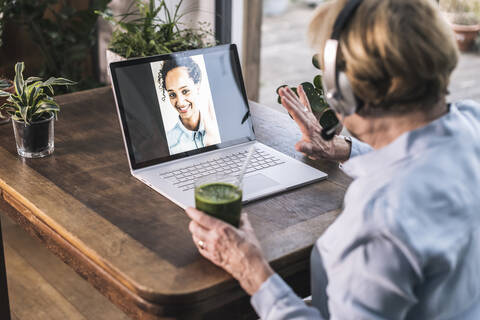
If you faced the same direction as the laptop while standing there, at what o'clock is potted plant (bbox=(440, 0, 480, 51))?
The potted plant is roughly at 9 o'clock from the laptop.

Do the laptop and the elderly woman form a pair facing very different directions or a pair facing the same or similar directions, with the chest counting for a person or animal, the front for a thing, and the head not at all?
very different directions

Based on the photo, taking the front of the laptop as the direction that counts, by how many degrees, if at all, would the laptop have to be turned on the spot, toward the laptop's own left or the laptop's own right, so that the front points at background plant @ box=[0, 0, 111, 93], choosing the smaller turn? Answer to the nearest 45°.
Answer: approximately 180°

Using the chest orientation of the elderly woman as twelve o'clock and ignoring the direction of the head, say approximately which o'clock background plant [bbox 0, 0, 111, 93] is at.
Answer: The background plant is roughly at 12 o'clock from the elderly woman.

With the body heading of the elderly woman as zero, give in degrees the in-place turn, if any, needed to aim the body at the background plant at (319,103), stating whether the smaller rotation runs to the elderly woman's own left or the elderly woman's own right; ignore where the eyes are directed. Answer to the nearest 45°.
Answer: approximately 45° to the elderly woman's own right

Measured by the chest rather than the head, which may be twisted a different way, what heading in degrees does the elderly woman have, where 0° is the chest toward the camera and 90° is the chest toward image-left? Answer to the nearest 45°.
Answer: approximately 135°

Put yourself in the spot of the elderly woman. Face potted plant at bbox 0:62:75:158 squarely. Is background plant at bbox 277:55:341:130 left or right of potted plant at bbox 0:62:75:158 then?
right

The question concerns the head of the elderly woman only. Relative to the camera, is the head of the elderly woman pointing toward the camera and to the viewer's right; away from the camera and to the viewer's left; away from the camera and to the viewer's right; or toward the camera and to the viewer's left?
away from the camera and to the viewer's left

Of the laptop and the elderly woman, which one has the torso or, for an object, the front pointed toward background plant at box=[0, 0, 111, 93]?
the elderly woman
